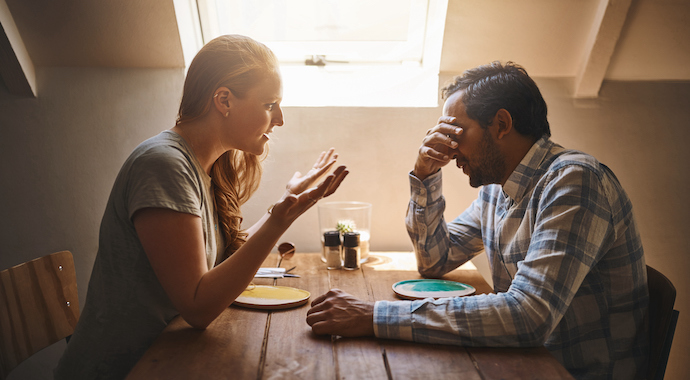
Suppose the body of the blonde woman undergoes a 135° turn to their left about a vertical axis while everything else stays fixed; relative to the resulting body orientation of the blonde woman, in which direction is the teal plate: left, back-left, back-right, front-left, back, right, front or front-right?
back-right

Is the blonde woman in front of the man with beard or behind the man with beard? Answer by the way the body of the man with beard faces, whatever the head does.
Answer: in front

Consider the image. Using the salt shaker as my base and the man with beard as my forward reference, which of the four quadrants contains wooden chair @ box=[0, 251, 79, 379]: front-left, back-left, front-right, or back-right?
back-right

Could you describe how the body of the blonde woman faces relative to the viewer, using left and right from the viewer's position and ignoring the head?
facing to the right of the viewer

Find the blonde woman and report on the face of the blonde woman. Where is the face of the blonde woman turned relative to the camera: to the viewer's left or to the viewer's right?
to the viewer's right

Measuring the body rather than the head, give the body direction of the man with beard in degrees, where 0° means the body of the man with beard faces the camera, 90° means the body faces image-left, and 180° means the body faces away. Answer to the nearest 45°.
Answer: approximately 90°

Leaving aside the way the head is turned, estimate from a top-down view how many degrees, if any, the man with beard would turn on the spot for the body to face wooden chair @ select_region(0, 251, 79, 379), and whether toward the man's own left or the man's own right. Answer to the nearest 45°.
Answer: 0° — they already face it

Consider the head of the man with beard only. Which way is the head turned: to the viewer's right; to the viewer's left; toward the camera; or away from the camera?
to the viewer's left

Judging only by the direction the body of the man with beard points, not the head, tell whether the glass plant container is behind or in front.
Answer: in front

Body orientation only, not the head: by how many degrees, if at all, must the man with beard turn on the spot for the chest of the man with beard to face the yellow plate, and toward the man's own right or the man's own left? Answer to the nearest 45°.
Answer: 0° — they already face it

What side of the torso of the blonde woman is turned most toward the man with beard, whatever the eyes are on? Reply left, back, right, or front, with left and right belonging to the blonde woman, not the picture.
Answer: front

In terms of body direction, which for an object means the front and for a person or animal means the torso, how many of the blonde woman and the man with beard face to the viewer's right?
1

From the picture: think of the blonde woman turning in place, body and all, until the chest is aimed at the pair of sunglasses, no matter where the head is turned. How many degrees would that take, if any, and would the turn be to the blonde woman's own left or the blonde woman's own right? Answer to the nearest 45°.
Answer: approximately 45° to the blonde woman's own left
